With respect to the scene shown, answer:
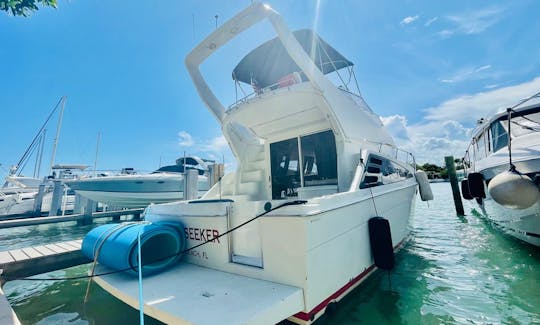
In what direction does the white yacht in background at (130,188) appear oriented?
to the viewer's left

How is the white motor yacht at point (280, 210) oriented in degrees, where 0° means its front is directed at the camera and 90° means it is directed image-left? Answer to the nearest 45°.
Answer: approximately 225°

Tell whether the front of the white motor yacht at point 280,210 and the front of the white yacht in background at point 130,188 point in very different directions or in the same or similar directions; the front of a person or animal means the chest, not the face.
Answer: very different directions

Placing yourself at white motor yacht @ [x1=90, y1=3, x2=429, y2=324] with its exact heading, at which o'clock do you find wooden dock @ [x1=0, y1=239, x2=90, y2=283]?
The wooden dock is roughly at 8 o'clock from the white motor yacht.

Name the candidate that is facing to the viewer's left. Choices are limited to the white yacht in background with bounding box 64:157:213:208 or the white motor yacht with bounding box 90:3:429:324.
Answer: the white yacht in background

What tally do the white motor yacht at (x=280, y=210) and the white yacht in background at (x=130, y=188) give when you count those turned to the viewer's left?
1

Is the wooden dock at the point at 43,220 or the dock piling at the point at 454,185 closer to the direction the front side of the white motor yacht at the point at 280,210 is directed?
the dock piling

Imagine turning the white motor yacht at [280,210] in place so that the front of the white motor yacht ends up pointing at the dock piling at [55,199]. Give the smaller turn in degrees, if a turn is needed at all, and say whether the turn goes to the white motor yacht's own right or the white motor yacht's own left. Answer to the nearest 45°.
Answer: approximately 90° to the white motor yacht's own left
